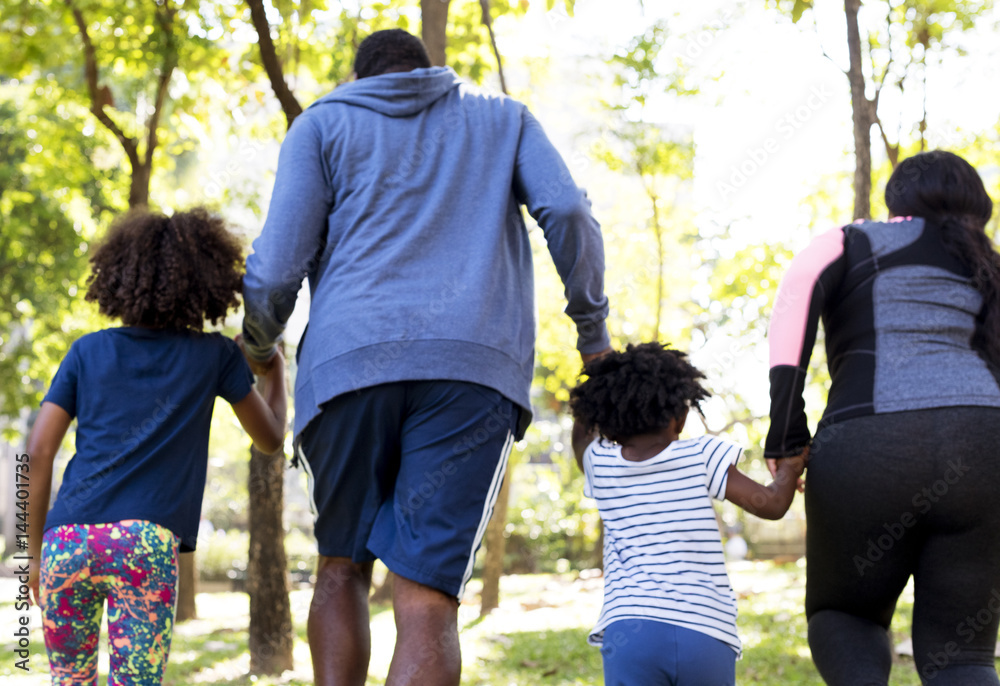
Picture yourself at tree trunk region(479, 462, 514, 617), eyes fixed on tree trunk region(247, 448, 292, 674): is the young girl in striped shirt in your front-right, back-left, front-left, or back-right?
front-left

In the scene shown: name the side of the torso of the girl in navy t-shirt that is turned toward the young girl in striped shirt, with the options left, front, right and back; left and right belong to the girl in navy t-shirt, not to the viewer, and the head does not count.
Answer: right

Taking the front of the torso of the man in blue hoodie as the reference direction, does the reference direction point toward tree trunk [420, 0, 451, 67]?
yes

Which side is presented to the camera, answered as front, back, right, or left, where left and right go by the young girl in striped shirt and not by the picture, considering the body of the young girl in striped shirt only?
back

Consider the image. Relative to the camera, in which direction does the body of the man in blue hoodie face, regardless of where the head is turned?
away from the camera

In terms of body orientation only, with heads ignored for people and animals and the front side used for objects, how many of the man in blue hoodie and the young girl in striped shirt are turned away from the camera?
2

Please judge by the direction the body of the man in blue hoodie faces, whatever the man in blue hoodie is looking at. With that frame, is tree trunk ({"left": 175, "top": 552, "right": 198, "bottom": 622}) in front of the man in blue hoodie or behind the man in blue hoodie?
in front

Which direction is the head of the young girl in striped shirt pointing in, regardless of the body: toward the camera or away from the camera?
away from the camera

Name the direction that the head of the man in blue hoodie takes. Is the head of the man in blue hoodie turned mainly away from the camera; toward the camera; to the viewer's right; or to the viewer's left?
away from the camera

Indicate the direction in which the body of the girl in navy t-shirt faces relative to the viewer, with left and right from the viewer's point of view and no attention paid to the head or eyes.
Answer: facing away from the viewer

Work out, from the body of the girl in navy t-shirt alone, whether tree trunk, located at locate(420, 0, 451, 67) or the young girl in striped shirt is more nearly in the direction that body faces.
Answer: the tree trunk

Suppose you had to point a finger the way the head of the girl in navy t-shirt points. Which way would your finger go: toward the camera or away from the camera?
away from the camera
